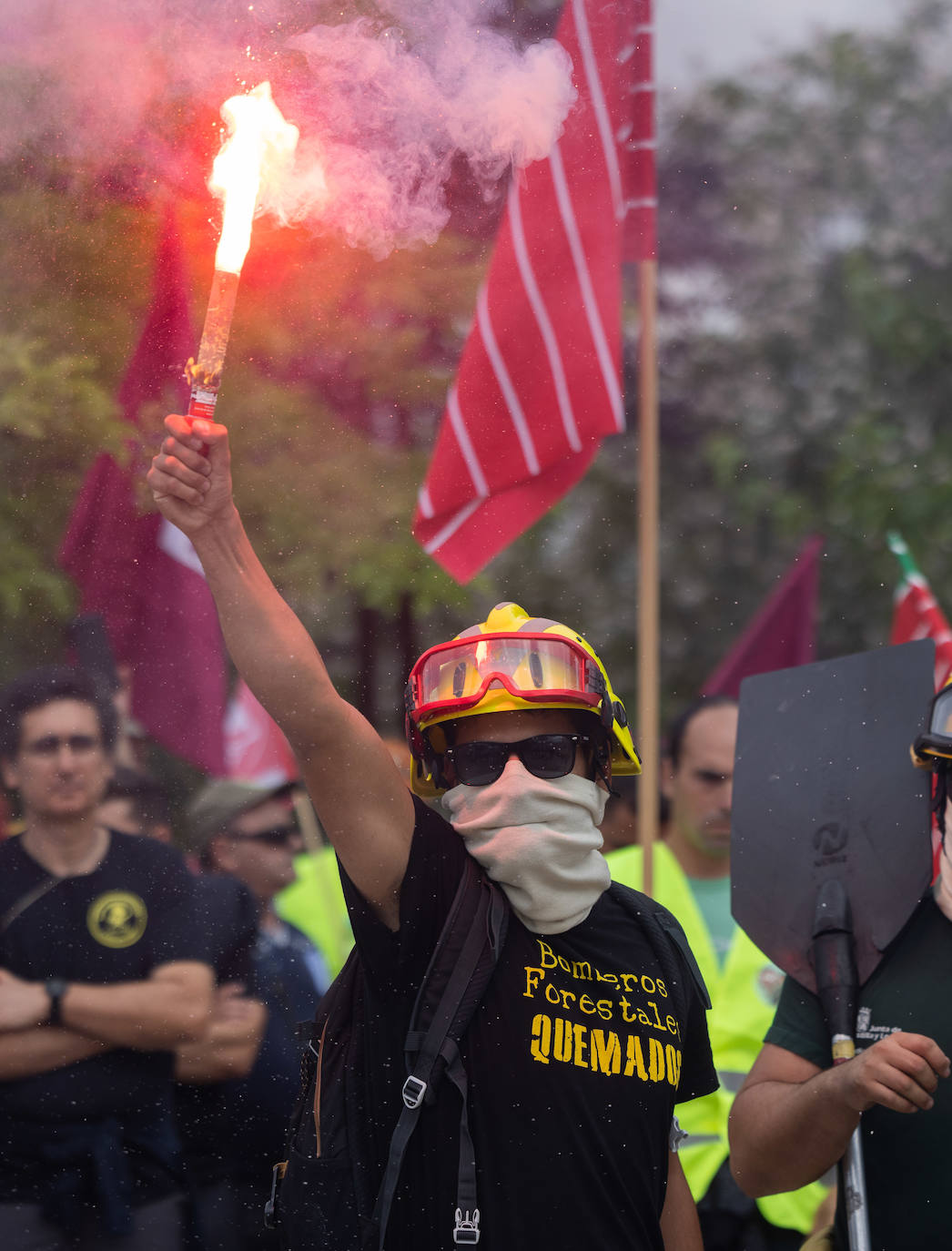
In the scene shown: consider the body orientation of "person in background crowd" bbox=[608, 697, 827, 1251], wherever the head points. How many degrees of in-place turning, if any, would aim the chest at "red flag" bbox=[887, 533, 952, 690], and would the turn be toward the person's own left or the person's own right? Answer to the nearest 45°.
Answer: approximately 135° to the person's own left

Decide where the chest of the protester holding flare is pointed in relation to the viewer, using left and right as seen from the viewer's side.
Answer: facing the viewer and to the right of the viewer

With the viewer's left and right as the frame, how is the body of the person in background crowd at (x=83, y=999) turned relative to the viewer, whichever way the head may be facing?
facing the viewer

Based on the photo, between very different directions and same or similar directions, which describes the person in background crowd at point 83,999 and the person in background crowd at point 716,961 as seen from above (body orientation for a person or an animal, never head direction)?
same or similar directions

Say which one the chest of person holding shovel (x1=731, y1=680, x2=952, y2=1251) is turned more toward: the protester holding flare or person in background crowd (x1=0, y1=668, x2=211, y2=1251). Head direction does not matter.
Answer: the protester holding flare

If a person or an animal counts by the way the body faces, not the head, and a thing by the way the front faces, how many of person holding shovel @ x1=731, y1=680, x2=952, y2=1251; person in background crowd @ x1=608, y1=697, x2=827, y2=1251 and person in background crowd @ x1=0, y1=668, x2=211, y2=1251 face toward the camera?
3

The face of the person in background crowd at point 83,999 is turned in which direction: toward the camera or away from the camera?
toward the camera

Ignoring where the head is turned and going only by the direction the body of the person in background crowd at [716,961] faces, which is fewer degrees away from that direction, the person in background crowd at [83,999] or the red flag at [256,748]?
the person in background crowd

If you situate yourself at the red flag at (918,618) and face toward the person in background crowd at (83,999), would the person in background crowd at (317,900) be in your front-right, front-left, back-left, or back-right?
front-right

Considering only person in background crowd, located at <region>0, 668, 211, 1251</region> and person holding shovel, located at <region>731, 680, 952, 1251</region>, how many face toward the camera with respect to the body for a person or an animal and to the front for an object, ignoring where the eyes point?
2

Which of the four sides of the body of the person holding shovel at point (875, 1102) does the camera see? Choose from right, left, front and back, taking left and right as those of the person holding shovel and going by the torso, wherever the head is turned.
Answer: front

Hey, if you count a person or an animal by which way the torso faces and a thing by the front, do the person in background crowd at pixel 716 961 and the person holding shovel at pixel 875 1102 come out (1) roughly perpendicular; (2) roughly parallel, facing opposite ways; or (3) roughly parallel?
roughly parallel
